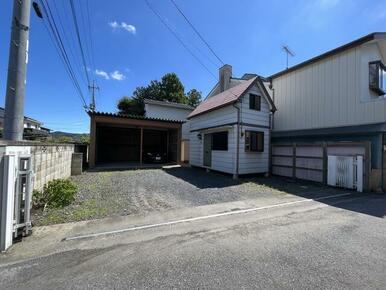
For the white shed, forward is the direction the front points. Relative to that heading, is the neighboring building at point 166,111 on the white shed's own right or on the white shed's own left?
on the white shed's own right

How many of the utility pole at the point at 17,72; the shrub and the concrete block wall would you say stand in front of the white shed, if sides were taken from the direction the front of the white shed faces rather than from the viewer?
3

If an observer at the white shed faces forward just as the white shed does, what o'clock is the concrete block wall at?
The concrete block wall is roughly at 12 o'clock from the white shed.

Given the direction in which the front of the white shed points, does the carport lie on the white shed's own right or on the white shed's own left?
on the white shed's own right

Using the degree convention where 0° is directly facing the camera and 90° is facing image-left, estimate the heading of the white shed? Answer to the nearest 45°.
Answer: approximately 45°

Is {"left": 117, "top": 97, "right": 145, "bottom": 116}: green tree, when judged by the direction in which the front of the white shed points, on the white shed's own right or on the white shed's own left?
on the white shed's own right

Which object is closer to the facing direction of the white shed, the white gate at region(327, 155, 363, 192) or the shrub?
the shrub

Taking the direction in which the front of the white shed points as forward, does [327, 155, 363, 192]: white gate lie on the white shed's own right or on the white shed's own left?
on the white shed's own left

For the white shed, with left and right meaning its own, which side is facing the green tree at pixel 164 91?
right
